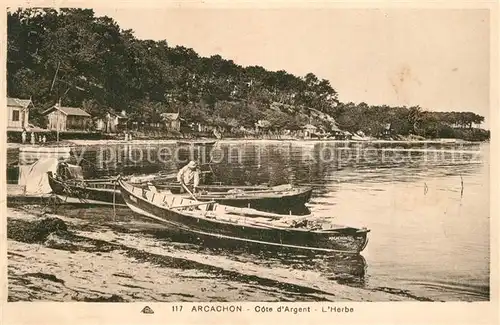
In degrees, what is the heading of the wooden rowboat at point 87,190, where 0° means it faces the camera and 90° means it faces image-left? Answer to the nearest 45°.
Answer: approximately 90°

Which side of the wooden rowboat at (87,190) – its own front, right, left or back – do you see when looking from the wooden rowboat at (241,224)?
back

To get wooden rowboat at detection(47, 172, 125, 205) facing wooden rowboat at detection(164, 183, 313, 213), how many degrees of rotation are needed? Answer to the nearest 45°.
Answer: approximately 180°
